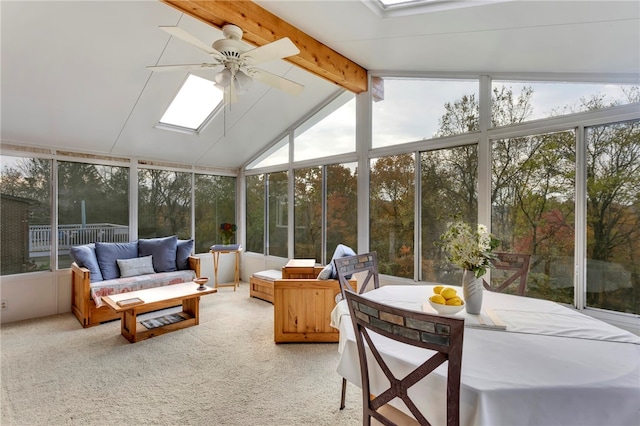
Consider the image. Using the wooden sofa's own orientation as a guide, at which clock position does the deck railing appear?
The deck railing is roughly at 7 o'clock from the wooden sofa.

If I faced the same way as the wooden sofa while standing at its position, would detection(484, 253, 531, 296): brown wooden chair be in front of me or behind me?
in front

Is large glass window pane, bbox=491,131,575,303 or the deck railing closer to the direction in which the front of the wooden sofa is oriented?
the large glass window pane

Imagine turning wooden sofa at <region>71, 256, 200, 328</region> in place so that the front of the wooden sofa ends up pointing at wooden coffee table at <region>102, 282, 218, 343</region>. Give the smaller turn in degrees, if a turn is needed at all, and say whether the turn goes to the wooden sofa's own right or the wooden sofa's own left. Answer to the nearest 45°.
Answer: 0° — it already faces it

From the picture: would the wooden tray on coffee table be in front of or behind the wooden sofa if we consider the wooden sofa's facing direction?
in front

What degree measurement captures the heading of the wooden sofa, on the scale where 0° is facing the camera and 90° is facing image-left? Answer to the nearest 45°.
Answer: approximately 315°

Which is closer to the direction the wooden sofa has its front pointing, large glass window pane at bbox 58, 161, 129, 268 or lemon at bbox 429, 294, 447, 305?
the lemon
